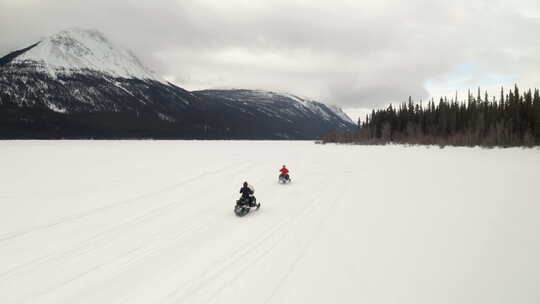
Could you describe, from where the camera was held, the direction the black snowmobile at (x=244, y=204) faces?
facing away from the viewer and to the right of the viewer
